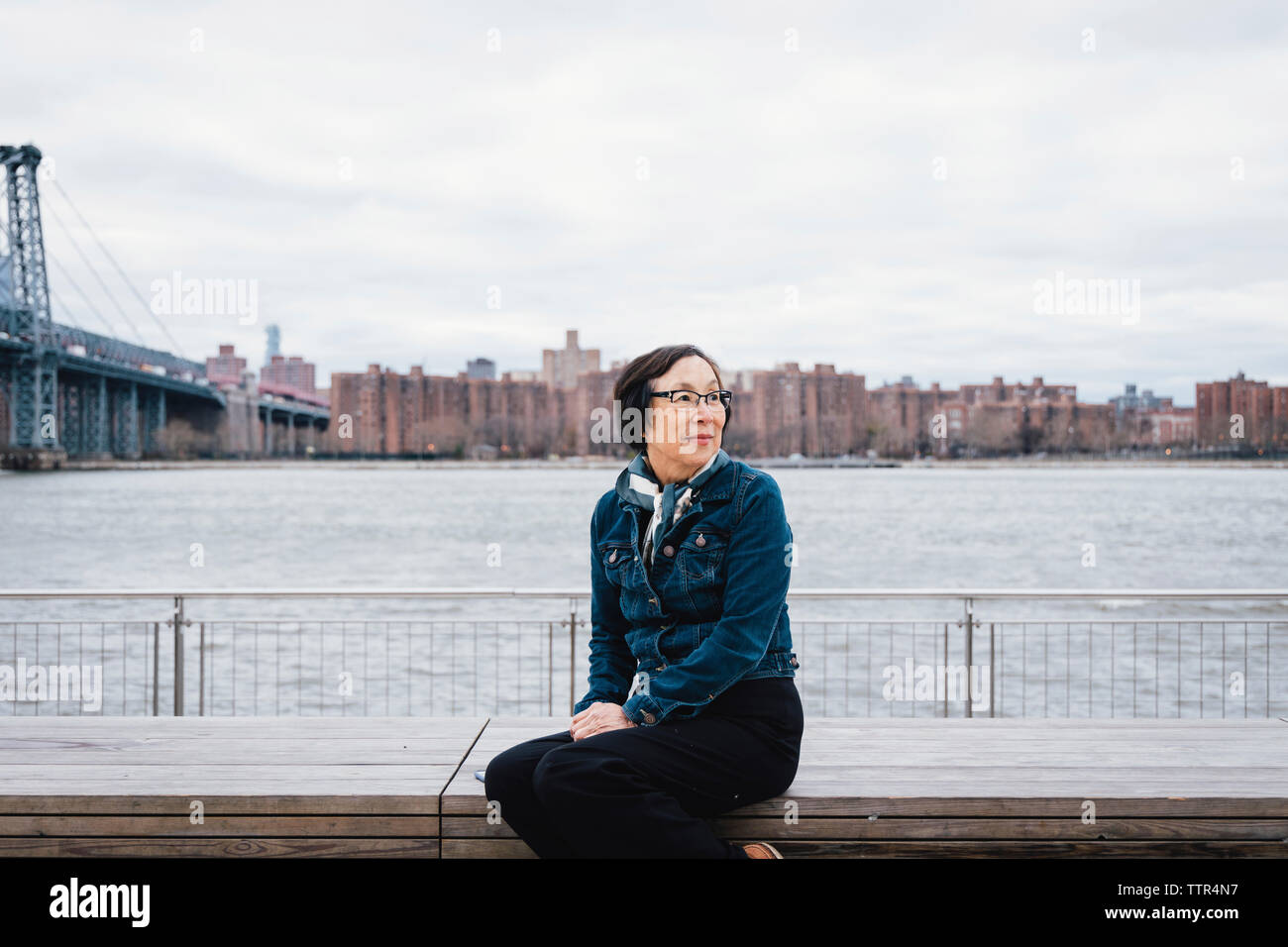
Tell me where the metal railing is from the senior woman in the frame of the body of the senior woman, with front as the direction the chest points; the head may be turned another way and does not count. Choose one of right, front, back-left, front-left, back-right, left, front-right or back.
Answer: back-right

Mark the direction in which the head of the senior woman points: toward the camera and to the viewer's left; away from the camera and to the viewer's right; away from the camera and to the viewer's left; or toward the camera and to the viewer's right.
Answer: toward the camera and to the viewer's right

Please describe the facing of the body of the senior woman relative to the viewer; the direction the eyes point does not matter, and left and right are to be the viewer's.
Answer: facing the viewer and to the left of the viewer
